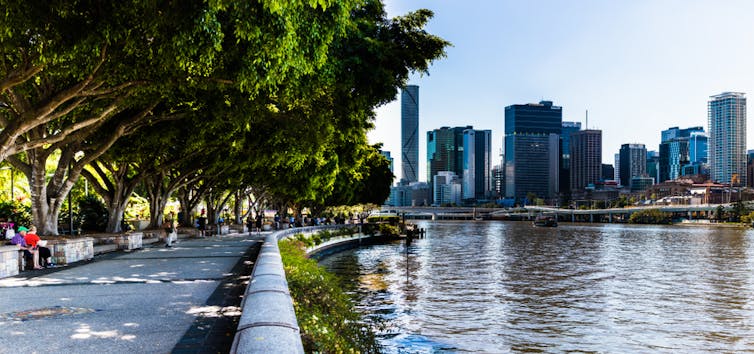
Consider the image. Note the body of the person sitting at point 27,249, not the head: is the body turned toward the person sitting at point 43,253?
no

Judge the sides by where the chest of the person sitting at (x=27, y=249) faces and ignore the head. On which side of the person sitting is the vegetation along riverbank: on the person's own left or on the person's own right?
on the person's own right

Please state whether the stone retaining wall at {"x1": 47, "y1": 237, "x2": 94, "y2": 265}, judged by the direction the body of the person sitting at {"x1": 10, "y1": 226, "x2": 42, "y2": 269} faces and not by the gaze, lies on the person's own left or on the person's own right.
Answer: on the person's own left

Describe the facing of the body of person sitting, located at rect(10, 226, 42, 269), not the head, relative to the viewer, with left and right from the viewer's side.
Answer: facing to the right of the viewer
